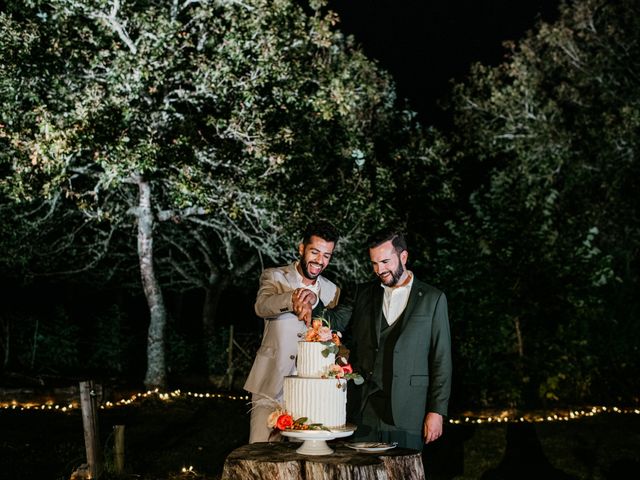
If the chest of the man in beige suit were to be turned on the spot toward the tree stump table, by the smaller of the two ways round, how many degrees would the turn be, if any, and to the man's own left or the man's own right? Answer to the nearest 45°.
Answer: approximately 45° to the man's own right

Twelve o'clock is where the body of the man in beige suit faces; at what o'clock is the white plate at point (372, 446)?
The white plate is roughly at 12 o'clock from the man in beige suit.

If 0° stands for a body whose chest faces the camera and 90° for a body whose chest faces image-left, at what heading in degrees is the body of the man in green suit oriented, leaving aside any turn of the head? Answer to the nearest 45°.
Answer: approximately 45°

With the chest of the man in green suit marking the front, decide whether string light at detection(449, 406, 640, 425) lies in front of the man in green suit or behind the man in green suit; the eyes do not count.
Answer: behind

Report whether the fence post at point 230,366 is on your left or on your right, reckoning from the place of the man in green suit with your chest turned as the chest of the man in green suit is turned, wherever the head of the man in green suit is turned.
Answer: on your right

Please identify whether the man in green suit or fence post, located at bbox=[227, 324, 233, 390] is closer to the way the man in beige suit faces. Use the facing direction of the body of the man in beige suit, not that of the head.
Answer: the man in green suit

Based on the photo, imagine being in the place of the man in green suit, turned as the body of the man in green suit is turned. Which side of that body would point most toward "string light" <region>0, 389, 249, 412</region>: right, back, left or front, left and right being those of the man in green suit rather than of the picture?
right

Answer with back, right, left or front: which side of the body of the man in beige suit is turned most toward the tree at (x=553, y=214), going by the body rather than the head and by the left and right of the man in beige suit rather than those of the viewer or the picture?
left

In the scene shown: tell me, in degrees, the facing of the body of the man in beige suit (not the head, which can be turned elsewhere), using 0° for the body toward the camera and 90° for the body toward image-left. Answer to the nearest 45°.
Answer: approximately 315°
